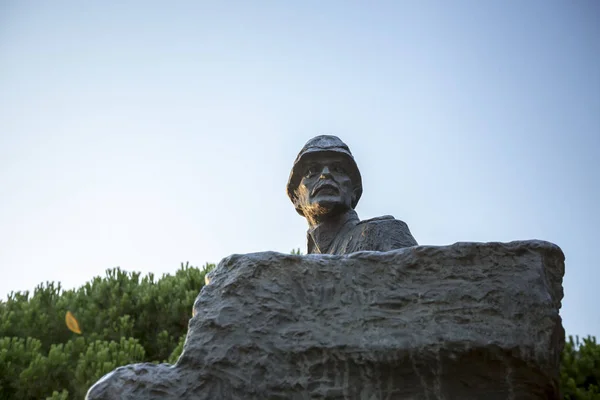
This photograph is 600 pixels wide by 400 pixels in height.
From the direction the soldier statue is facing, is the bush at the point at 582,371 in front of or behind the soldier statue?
behind

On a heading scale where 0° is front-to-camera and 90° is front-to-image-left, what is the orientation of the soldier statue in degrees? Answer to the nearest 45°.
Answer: approximately 45°
